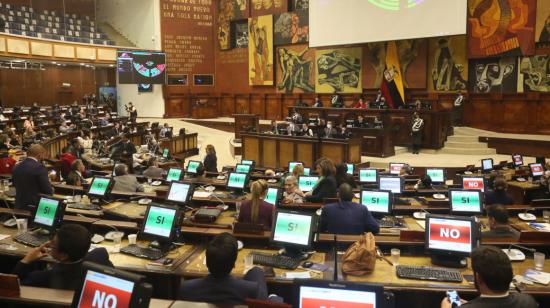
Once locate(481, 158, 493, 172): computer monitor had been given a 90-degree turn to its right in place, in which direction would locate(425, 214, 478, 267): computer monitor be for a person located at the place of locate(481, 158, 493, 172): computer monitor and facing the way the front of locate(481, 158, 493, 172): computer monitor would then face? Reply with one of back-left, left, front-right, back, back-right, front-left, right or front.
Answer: left

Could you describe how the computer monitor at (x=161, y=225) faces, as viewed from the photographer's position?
facing the viewer and to the left of the viewer

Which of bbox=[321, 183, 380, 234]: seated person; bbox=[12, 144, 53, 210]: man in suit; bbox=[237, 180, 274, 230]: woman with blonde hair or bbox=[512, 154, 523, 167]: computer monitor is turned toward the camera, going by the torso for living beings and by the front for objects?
the computer monitor

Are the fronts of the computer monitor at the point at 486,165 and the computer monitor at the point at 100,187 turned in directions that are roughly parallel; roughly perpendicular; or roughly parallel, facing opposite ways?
roughly parallel

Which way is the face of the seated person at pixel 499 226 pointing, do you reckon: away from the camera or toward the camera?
away from the camera

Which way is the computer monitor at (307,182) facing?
toward the camera

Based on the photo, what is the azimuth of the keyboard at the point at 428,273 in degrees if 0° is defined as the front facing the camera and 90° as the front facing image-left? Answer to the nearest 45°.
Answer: approximately 0°

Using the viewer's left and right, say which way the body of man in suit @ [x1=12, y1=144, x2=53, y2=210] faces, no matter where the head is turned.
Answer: facing away from the viewer and to the right of the viewer

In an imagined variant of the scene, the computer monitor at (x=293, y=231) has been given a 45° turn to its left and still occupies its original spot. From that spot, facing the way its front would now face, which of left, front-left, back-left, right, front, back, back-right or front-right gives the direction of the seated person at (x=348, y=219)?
left

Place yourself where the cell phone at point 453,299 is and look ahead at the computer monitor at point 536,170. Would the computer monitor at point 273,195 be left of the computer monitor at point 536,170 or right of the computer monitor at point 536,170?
left

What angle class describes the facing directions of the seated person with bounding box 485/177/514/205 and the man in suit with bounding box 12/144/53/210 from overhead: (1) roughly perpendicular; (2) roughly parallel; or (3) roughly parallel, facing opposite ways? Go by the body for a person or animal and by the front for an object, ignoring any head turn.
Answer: roughly parallel

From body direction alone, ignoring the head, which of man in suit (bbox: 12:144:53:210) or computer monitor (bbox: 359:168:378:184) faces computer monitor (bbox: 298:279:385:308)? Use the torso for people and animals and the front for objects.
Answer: computer monitor (bbox: 359:168:378:184)

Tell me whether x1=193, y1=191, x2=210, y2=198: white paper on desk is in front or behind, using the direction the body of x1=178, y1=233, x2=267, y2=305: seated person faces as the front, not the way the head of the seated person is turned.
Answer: in front

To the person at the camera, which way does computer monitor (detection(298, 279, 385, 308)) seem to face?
facing the viewer

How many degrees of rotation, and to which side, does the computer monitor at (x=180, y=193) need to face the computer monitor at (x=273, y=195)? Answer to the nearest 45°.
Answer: approximately 135° to its left

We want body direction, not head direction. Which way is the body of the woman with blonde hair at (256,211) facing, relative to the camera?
away from the camera

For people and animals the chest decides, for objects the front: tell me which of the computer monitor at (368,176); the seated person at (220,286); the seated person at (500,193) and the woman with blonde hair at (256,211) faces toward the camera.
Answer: the computer monitor

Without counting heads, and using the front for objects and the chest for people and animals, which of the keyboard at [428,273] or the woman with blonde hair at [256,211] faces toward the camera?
the keyboard

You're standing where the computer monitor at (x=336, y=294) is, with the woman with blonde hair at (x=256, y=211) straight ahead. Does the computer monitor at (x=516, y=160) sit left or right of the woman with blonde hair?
right

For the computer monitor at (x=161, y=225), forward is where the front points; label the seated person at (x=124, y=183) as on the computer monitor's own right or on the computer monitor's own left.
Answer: on the computer monitor's own right

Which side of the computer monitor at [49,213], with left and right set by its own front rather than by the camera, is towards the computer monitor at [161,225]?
left
